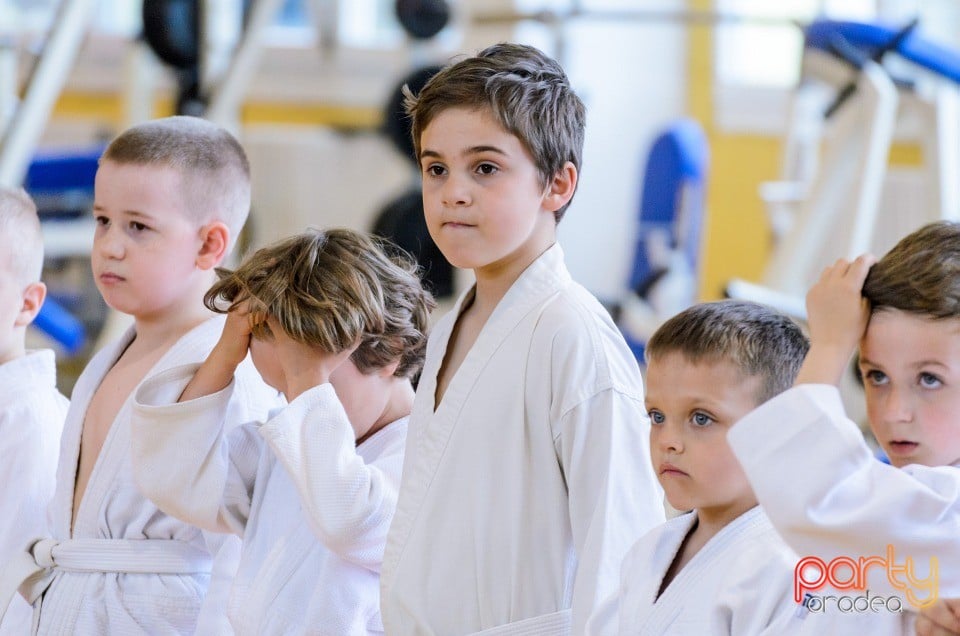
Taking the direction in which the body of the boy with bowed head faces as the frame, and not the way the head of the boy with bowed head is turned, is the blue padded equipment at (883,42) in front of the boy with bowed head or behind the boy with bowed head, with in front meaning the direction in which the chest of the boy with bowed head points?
behind

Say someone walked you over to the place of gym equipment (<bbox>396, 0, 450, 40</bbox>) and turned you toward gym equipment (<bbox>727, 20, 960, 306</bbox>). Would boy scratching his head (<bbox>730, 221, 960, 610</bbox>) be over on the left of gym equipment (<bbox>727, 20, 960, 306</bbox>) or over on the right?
right

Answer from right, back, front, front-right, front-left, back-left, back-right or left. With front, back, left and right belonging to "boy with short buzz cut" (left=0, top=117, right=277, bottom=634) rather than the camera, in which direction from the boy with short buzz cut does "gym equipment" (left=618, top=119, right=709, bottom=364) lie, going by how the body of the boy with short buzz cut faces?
back

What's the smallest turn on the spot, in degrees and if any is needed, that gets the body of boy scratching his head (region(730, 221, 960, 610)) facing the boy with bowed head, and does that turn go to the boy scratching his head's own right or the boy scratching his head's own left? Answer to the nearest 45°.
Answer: approximately 45° to the boy scratching his head's own right

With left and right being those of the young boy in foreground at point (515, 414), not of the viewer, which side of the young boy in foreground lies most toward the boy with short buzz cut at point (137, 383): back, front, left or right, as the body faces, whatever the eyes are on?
right

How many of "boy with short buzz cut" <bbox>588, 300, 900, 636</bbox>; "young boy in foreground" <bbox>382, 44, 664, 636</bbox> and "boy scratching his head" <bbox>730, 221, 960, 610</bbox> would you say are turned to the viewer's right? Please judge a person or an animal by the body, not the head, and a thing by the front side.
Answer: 0

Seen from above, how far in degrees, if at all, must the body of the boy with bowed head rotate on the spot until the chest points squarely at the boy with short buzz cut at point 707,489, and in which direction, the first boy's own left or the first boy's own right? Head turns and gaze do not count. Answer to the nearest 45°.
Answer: approximately 90° to the first boy's own left

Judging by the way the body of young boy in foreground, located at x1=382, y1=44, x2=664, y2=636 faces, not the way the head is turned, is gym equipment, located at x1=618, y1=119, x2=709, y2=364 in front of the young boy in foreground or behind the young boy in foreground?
behind

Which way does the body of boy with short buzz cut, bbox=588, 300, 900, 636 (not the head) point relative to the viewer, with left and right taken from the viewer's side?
facing the viewer and to the left of the viewer
